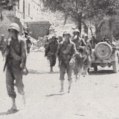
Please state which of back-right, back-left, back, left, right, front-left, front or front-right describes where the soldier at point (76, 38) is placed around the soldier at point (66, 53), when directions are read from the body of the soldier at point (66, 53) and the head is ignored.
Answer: back

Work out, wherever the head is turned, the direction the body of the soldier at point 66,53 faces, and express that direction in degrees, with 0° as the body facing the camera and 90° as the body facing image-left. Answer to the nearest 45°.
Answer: approximately 0°
